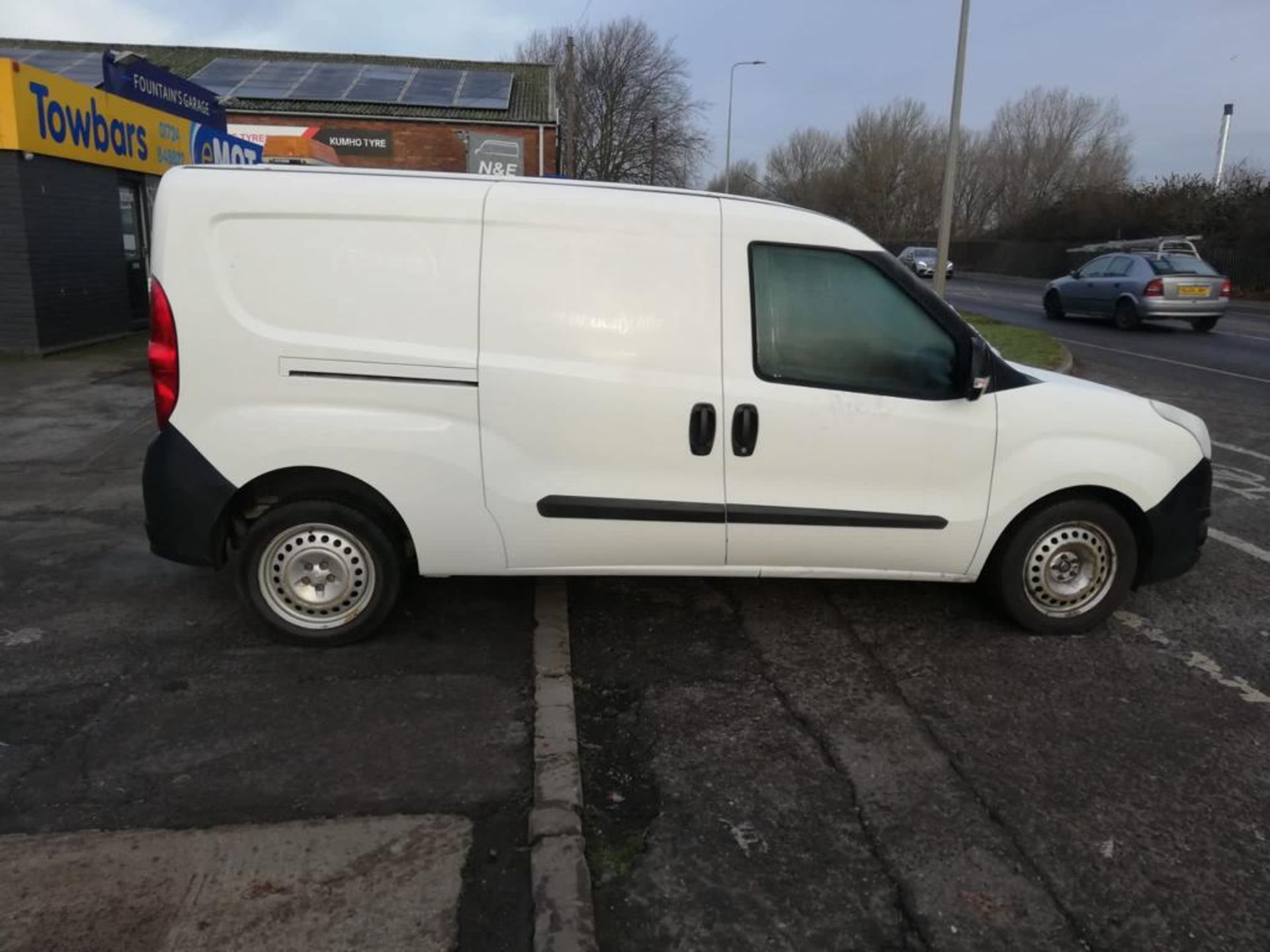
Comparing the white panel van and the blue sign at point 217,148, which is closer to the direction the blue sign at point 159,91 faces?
the white panel van

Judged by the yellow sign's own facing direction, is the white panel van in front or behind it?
in front

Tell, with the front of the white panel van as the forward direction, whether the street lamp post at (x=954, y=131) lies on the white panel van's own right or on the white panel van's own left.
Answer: on the white panel van's own left

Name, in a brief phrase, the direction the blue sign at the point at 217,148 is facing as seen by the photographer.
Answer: facing the viewer and to the right of the viewer

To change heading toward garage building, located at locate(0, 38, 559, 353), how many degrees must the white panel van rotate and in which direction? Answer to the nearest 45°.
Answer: approximately 135° to its left

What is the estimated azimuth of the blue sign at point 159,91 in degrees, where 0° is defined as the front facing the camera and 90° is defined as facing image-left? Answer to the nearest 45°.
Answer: approximately 315°

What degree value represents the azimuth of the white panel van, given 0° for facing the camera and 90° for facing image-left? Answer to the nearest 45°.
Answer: approximately 270°

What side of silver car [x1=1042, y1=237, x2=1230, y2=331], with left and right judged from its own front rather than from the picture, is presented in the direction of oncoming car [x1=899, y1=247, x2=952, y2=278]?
front

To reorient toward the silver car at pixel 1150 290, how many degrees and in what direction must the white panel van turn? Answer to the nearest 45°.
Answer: approximately 45° to its left

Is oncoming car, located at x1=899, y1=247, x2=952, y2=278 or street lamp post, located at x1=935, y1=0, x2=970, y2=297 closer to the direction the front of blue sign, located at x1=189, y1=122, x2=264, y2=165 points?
the street lamp post

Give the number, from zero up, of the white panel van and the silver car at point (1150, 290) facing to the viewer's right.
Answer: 1
